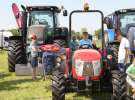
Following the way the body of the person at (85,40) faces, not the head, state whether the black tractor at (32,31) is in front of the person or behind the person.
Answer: behind

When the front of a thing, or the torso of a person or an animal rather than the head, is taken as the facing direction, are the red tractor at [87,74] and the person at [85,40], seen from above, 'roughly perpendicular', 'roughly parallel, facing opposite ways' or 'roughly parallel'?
roughly parallel

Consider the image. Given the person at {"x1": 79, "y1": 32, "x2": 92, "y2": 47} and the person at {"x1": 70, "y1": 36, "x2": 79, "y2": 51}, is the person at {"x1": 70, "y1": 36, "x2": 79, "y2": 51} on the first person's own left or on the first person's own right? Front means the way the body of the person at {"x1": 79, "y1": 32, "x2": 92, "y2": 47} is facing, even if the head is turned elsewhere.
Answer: on the first person's own right

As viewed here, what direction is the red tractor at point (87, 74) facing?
toward the camera

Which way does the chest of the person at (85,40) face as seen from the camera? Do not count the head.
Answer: toward the camera

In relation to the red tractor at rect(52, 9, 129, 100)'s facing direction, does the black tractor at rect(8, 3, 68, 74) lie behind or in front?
behind

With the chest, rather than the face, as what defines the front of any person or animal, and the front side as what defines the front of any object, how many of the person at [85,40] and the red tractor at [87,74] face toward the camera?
2

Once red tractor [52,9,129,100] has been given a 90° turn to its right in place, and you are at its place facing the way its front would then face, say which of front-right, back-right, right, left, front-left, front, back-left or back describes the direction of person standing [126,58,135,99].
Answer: back-left
